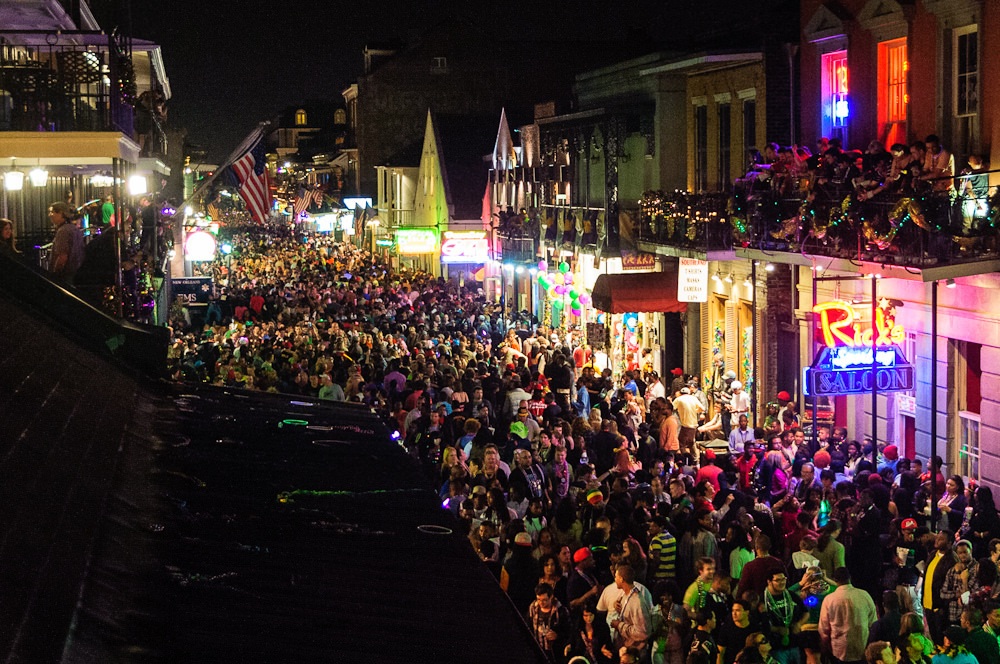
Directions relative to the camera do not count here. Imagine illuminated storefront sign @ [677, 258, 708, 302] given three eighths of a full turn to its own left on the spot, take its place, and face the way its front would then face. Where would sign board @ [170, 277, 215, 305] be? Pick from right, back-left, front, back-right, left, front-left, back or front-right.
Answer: left

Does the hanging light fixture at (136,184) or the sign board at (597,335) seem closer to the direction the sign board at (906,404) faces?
the hanging light fixture

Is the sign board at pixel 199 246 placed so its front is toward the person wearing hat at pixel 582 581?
yes

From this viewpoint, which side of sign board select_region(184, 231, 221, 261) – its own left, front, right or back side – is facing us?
front

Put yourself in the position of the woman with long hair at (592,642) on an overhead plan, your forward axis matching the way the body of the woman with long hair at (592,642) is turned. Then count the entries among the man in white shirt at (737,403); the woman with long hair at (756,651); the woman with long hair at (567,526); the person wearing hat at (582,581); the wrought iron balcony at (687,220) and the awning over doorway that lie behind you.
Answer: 5

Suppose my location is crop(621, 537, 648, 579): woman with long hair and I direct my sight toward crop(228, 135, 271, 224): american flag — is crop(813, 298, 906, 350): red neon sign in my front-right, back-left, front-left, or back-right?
front-right

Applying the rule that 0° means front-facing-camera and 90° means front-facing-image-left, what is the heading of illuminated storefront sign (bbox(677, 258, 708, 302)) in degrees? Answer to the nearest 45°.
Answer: approximately 0°

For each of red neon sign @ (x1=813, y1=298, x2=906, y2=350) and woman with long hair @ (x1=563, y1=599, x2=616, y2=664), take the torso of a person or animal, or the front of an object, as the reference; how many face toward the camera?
2

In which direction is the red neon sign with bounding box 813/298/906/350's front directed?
toward the camera

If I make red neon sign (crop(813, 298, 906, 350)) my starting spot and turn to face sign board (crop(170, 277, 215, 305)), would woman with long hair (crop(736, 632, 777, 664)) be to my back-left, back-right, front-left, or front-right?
back-left
